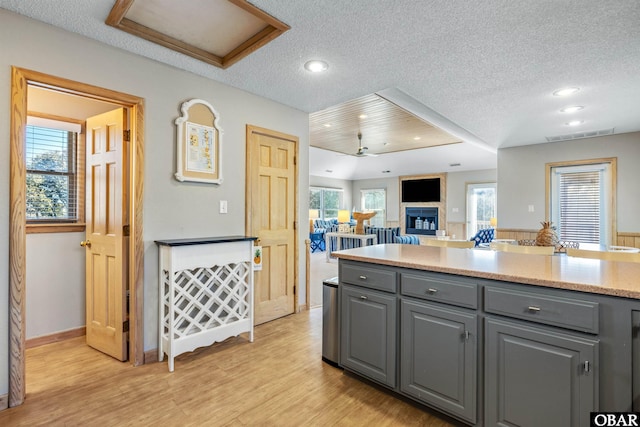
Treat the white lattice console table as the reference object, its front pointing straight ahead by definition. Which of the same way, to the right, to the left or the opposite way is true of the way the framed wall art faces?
the same way

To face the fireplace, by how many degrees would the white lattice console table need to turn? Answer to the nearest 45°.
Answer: approximately 90° to its left

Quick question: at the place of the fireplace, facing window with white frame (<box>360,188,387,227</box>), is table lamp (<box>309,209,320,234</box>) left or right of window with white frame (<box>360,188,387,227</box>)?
left

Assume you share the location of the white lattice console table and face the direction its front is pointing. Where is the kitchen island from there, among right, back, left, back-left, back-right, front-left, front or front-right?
front

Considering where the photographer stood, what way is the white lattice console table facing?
facing the viewer and to the right of the viewer

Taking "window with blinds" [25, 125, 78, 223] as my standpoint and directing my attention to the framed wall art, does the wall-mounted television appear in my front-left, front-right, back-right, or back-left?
front-left

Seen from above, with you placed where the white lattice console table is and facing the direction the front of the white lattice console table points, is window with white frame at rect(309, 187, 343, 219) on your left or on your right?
on your left

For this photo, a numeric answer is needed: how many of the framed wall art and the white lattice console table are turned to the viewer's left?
0

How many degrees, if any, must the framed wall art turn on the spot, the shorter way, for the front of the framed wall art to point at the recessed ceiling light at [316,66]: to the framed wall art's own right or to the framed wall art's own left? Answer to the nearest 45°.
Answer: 0° — it already faces it

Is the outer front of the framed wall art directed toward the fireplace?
no

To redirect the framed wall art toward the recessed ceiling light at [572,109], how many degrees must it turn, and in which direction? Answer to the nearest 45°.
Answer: approximately 45° to its left

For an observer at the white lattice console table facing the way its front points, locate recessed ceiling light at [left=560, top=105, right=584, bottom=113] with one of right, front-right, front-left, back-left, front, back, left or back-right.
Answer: front-left

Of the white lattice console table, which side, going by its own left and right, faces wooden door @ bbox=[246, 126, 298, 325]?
left

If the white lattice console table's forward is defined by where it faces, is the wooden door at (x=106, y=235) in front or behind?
behind
